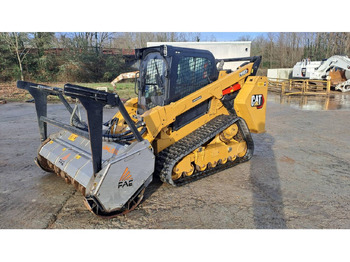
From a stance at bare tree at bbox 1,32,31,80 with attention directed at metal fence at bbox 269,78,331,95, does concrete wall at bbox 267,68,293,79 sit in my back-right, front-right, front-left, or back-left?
front-left

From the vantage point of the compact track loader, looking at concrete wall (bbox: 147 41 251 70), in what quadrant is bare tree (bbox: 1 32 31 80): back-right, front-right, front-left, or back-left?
front-left

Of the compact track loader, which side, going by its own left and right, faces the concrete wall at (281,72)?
back

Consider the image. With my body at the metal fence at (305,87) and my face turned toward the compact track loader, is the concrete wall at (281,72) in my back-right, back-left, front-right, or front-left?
back-right

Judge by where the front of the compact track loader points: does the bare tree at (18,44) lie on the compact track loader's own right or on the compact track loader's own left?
on the compact track loader's own right

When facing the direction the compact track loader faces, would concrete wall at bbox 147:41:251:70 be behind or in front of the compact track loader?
behind

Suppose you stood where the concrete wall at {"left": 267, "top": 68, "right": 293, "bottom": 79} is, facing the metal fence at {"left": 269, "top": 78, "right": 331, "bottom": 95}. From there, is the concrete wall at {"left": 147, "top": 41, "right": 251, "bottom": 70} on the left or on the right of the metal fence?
right

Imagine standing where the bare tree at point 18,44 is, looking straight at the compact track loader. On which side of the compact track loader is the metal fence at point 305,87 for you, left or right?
left

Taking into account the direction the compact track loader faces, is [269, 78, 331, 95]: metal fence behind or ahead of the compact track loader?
behind

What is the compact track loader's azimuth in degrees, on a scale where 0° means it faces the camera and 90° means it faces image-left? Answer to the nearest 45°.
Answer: approximately 45°
